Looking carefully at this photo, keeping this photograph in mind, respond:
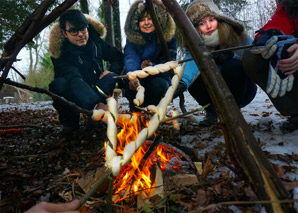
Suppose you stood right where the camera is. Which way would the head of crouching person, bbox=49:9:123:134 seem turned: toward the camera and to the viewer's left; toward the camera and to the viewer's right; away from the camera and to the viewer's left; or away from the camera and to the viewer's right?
toward the camera and to the viewer's right

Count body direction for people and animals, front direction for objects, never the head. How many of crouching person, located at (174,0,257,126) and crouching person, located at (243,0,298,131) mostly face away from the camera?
0

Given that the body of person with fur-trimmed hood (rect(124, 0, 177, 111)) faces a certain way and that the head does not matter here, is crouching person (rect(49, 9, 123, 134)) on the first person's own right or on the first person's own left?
on the first person's own right

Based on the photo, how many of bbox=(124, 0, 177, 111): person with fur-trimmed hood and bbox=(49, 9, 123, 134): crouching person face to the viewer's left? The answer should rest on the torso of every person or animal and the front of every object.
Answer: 0

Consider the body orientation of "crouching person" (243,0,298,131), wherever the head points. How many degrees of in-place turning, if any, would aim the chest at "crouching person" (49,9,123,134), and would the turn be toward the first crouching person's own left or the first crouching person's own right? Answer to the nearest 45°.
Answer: approximately 45° to the first crouching person's own right

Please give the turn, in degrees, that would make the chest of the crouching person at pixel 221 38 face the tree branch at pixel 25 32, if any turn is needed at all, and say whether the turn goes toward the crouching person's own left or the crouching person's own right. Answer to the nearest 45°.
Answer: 0° — they already face it

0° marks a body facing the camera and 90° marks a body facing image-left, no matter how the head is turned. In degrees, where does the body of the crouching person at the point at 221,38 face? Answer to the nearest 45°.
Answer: approximately 45°

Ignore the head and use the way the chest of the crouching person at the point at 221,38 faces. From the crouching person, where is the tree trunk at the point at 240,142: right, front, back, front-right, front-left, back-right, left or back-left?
front-left

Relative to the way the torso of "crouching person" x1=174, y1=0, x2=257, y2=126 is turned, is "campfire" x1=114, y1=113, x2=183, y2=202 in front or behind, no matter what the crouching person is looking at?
in front

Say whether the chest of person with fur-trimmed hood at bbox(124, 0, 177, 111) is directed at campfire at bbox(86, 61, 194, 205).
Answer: yes

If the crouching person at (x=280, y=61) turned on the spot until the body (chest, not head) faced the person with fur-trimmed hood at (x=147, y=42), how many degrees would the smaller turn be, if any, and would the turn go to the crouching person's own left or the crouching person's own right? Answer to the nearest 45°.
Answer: approximately 45° to the crouching person's own right

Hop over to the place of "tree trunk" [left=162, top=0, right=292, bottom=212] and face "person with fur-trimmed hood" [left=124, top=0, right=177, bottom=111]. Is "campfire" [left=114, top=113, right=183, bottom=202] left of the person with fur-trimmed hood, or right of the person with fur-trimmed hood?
left

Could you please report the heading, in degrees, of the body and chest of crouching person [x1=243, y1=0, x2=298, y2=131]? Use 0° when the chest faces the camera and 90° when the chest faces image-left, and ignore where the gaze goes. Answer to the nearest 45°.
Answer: approximately 45°

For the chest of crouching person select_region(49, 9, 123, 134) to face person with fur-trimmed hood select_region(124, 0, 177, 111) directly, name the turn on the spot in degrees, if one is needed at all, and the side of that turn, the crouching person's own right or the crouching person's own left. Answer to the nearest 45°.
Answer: approximately 45° to the crouching person's own left
